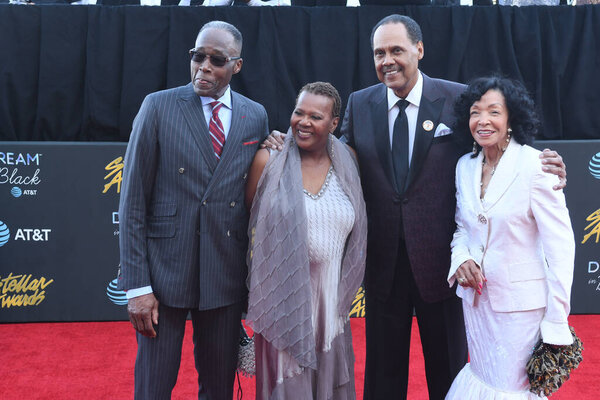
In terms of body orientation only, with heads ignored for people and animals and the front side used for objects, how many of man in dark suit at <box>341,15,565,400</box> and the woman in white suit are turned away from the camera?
0

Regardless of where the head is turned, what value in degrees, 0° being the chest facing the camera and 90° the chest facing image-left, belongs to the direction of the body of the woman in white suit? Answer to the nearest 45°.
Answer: approximately 45°

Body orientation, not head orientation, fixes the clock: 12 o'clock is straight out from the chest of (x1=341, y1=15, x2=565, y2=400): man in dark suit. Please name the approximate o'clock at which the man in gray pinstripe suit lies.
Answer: The man in gray pinstripe suit is roughly at 2 o'clock from the man in dark suit.
